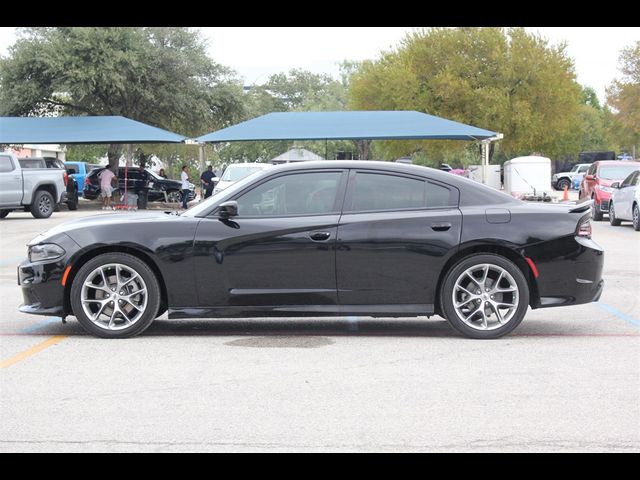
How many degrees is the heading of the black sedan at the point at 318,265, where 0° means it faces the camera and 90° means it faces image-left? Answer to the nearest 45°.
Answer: approximately 90°

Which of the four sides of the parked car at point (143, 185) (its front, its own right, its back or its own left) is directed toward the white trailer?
front

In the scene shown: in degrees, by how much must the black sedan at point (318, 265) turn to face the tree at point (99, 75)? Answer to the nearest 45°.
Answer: approximately 90° to its right

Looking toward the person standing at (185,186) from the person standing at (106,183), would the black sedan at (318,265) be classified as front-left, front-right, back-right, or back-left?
front-right

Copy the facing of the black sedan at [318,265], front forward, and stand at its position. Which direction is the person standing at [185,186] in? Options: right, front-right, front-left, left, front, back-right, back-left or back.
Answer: right

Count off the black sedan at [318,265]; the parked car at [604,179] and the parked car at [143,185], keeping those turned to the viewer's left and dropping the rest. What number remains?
1

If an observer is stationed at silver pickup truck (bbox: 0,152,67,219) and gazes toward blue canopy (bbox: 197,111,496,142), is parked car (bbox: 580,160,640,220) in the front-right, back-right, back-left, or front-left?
front-right

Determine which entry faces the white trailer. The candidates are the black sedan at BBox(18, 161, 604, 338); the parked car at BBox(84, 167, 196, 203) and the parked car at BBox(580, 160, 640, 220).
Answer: the parked car at BBox(84, 167, 196, 203)

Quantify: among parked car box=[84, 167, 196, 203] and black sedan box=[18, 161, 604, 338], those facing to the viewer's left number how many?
1

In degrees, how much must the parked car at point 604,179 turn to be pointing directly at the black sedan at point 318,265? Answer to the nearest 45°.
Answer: approximately 45° to its right

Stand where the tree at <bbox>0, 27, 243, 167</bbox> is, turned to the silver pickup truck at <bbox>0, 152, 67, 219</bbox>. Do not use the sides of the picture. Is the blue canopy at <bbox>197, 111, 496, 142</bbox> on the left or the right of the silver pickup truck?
left

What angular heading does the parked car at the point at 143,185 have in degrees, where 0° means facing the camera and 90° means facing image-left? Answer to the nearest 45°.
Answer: approximately 270°

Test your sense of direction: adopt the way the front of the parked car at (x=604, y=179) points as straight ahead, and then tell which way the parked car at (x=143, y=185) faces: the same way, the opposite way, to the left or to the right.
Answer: to the left
